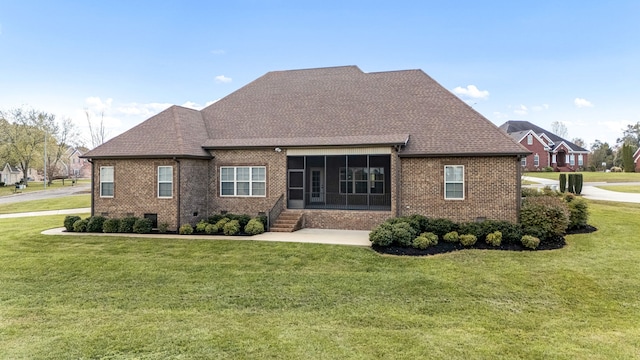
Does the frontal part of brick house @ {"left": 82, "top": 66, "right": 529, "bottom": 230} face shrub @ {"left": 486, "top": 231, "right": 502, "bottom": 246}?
no

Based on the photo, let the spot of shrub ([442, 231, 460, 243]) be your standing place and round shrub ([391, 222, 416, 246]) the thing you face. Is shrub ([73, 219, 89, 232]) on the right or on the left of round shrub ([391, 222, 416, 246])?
right

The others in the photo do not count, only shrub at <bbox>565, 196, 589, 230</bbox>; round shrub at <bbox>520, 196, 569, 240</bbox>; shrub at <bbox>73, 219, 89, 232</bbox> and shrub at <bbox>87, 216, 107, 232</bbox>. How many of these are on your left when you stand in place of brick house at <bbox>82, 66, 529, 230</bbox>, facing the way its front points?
2

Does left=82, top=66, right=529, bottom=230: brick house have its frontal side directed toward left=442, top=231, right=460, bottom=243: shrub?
no

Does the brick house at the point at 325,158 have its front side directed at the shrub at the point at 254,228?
no

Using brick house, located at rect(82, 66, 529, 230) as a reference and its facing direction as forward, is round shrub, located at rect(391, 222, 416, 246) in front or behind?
behind

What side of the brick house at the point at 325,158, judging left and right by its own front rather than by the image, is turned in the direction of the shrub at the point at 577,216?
right

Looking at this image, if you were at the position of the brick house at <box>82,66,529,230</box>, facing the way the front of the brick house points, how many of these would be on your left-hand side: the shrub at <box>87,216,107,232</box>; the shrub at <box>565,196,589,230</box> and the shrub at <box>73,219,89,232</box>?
2

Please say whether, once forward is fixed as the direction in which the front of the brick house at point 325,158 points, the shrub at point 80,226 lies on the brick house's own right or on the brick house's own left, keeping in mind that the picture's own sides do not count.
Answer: on the brick house's own left

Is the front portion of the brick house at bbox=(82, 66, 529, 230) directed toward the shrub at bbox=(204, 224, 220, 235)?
no

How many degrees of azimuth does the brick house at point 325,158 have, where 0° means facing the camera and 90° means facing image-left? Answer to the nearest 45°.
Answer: approximately 180°
